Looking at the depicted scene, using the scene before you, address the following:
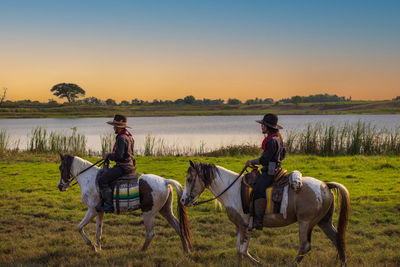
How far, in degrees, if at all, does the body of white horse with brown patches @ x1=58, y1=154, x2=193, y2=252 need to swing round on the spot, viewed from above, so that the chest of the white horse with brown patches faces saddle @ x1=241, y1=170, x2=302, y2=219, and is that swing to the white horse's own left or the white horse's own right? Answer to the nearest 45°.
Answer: approximately 135° to the white horse's own left

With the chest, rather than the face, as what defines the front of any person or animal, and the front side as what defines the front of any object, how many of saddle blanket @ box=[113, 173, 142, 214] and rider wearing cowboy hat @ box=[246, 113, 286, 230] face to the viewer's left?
2

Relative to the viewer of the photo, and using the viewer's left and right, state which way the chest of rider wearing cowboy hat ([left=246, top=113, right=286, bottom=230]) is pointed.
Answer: facing to the left of the viewer

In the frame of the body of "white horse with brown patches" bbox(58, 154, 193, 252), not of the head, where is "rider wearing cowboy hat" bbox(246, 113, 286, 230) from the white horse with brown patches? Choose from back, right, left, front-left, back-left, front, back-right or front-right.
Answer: back-left

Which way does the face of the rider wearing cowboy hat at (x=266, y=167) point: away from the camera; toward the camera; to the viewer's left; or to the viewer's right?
to the viewer's left

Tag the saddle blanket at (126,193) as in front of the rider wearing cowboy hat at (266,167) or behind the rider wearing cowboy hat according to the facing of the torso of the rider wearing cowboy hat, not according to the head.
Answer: in front

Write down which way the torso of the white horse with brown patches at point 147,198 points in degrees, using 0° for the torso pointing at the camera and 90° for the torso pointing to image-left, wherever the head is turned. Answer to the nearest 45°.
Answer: approximately 90°

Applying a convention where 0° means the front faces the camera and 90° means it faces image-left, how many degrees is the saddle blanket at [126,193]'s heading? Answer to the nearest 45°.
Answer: approximately 90°

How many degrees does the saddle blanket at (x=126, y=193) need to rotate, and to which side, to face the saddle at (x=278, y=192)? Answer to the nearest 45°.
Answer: approximately 135° to its left

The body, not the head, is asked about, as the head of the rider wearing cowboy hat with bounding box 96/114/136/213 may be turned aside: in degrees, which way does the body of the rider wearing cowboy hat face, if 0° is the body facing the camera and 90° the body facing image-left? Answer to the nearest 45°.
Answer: approximately 90°

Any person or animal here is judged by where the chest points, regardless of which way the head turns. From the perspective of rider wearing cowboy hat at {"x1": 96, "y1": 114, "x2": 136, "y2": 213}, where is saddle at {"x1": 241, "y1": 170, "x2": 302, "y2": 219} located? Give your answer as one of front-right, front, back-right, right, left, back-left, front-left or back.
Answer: back-left
